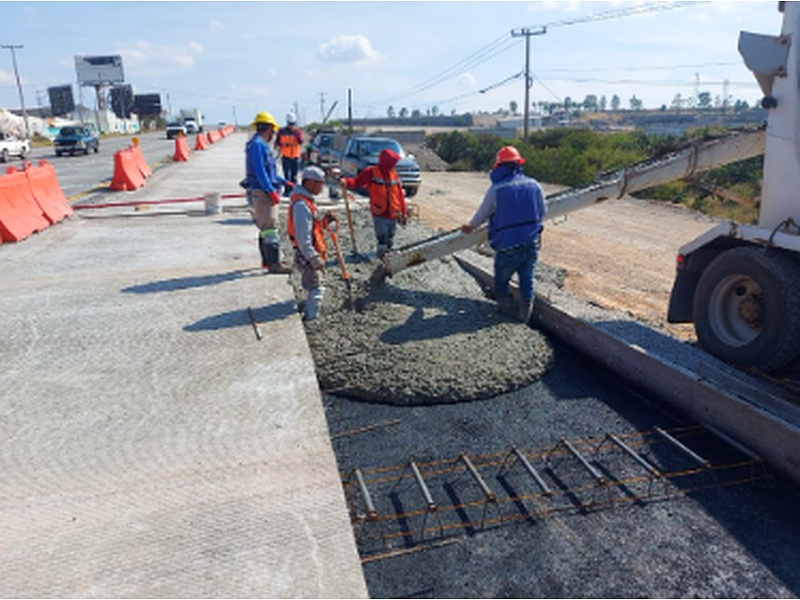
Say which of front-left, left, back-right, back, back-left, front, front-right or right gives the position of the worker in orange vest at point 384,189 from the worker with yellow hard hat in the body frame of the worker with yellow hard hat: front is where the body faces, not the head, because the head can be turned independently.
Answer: front

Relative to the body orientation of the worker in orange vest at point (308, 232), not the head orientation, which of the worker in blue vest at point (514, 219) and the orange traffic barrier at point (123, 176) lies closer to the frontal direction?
the worker in blue vest

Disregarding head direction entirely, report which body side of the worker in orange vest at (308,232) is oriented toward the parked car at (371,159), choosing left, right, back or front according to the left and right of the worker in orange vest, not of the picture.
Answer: left

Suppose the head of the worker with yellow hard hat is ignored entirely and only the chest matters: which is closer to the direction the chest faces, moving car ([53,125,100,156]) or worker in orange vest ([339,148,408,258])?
the worker in orange vest

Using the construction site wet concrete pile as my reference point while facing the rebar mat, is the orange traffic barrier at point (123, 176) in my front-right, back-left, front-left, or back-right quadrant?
back-right

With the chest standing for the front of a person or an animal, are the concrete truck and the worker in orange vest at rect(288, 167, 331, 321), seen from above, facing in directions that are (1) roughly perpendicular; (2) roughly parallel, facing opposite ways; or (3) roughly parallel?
roughly perpendicular

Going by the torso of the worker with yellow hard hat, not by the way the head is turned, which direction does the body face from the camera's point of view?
to the viewer's right

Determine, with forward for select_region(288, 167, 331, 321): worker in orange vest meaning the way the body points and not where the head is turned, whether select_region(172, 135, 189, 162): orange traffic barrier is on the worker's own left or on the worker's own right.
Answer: on the worker's own left

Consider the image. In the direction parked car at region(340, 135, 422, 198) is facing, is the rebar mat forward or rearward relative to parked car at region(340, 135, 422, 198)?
forward

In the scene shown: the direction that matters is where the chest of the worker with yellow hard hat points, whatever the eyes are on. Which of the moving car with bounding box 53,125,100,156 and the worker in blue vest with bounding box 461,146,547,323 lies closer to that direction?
the worker in blue vest

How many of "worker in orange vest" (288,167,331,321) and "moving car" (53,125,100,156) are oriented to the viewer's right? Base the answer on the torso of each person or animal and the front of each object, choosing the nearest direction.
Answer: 1

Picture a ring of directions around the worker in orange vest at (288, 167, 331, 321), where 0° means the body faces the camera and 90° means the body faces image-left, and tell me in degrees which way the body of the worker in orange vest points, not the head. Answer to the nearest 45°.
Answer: approximately 270°

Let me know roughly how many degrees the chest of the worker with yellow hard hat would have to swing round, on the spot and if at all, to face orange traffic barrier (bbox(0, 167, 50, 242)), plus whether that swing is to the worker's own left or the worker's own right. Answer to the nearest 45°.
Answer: approximately 135° to the worker's own left

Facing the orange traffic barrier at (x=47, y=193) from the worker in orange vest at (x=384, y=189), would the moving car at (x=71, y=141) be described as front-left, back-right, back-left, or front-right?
front-right

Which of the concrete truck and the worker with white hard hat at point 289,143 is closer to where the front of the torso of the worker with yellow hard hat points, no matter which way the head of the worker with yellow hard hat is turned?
the concrete truck

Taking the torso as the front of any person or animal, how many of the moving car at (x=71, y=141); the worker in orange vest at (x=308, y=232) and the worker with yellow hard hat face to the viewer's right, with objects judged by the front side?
2
